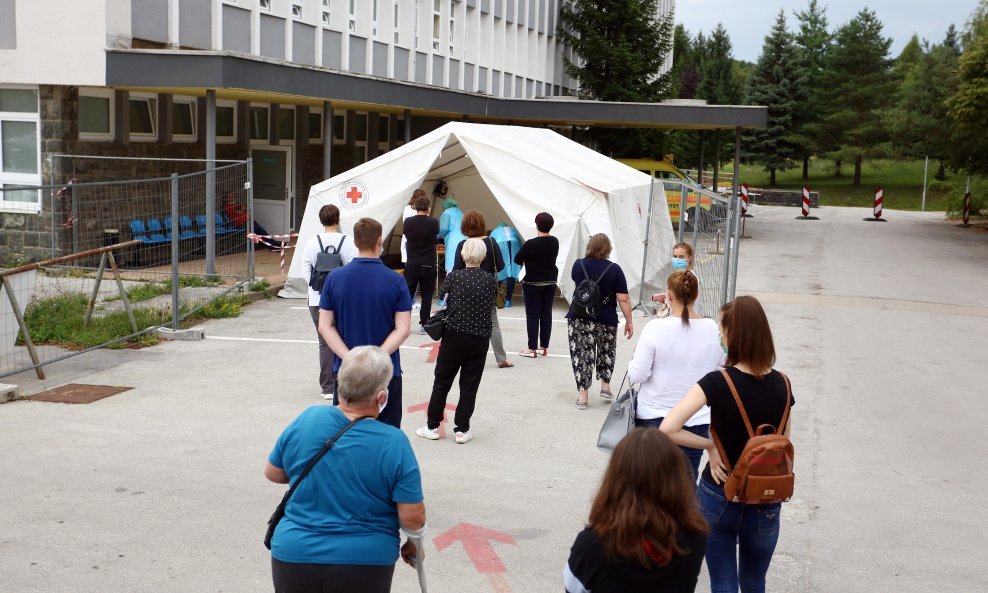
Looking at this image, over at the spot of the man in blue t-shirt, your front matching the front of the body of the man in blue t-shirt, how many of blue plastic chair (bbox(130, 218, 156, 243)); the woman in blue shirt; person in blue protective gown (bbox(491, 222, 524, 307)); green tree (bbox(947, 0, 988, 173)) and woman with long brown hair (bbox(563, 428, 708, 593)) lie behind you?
2

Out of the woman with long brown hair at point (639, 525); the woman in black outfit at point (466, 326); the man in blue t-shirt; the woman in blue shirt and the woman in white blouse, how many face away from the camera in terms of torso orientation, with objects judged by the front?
5

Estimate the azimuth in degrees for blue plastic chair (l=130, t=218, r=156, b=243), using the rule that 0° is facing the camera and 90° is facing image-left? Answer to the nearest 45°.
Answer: approximately 315°

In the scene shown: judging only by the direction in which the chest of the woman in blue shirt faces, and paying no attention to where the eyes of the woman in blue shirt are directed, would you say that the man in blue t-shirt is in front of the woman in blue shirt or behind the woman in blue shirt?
in front

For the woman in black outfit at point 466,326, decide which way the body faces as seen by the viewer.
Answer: away from the camera

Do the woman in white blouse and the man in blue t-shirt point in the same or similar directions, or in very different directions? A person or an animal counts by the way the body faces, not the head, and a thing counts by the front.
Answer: same or similar directions

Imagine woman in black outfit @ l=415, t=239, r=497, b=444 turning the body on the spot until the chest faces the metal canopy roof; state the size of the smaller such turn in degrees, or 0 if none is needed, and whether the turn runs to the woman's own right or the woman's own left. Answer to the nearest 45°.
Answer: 0° — they already face it

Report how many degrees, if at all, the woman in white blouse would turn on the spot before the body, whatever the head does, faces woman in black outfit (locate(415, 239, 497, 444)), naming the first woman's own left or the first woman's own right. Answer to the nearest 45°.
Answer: approximately 45° to the first woman's own left

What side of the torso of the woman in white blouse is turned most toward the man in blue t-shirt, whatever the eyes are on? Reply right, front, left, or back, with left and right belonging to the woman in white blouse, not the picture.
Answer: left

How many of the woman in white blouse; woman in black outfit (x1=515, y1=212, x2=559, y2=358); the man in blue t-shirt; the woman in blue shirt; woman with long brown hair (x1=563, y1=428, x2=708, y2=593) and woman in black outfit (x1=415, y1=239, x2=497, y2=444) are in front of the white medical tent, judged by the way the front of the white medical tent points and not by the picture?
6

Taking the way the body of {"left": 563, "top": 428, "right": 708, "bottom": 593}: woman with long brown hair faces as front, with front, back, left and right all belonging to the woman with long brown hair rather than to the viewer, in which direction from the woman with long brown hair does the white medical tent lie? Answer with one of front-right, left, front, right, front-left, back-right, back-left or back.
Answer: front

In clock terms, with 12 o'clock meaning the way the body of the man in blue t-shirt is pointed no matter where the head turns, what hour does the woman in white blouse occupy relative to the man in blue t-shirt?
The woman in white blouse is roughly at 4 o'clock from the man in blue t-shirt.

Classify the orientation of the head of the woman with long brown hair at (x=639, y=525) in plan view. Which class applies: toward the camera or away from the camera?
away from the camera

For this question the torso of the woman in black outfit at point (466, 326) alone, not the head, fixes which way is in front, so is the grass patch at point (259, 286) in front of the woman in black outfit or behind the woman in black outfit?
in front

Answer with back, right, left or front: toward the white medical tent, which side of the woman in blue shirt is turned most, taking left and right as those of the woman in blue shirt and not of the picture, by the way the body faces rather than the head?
front

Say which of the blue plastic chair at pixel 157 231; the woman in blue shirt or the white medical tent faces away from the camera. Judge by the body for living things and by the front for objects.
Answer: the woman in blue shirt

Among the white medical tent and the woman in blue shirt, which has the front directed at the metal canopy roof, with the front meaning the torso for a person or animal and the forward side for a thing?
the woman in blue shirt

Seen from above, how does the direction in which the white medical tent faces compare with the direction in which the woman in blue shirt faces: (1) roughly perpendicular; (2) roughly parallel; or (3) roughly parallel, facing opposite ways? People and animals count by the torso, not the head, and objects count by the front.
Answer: roughly parallel, facing opposite ways

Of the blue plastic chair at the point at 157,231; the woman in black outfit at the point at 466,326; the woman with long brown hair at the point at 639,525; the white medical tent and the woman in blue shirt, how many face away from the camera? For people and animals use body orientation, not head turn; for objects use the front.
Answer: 3

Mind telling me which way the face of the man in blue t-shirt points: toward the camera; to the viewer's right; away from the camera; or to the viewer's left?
away from the camera

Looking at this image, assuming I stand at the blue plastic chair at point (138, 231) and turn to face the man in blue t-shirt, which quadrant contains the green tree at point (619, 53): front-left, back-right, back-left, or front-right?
back-left
